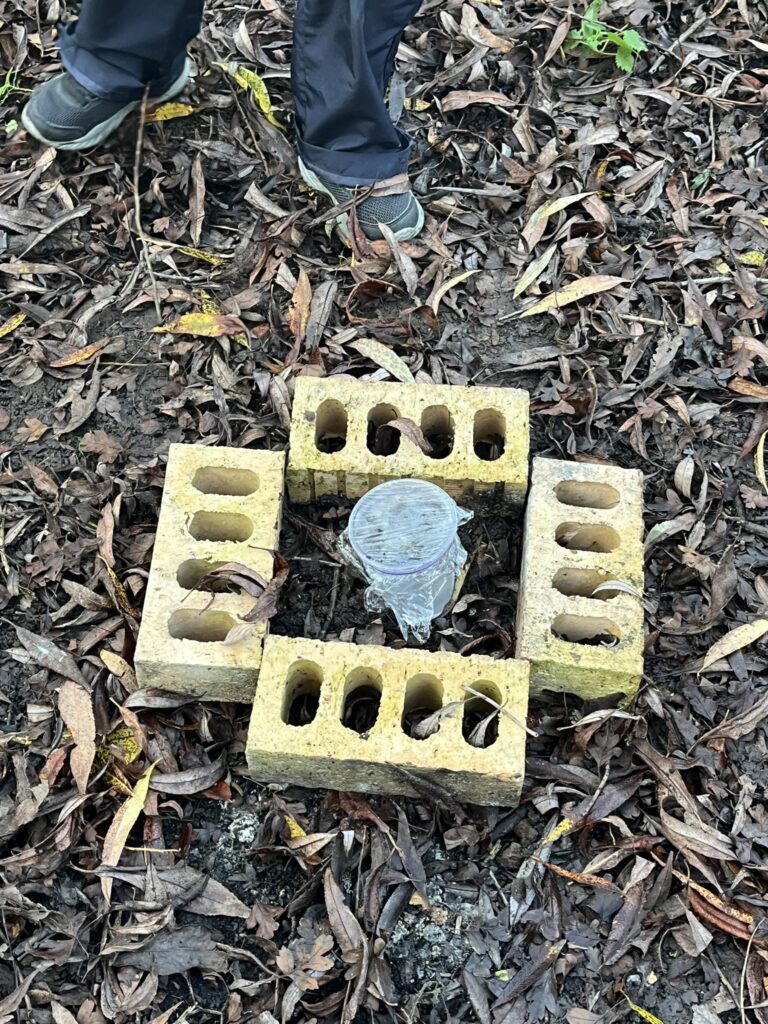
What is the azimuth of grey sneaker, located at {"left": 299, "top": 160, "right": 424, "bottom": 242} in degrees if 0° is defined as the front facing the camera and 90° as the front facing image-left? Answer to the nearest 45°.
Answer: approximately 315°

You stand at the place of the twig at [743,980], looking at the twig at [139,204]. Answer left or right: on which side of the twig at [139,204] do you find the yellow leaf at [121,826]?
left

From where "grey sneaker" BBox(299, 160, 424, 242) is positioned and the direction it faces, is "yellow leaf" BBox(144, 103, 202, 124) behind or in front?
behind

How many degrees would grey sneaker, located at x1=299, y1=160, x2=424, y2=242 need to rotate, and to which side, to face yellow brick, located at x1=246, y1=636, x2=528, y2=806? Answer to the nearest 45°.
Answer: approximately 45° to its right

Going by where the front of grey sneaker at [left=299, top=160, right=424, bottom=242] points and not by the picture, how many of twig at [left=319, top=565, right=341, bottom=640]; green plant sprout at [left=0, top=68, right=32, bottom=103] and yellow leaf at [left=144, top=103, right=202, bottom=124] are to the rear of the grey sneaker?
2

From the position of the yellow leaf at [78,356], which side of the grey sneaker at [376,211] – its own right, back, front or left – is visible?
right

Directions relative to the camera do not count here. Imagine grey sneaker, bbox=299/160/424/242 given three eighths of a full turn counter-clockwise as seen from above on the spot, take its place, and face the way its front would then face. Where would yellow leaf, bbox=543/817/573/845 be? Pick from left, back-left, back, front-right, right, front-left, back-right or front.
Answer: back

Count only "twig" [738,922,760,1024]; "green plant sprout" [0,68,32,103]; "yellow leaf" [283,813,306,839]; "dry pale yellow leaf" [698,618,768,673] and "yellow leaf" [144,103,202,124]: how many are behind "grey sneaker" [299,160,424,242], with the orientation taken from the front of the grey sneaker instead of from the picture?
2

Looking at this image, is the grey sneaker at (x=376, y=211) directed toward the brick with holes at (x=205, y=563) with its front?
no

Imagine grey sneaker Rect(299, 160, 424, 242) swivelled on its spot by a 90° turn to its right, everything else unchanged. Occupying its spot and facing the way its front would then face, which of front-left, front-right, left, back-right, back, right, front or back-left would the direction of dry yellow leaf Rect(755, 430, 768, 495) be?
left

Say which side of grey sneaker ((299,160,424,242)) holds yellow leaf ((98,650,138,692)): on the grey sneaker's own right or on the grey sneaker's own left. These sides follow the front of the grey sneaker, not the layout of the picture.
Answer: on the grey sneaker's own right

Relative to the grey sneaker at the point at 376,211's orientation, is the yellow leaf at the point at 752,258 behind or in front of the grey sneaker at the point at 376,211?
in front
